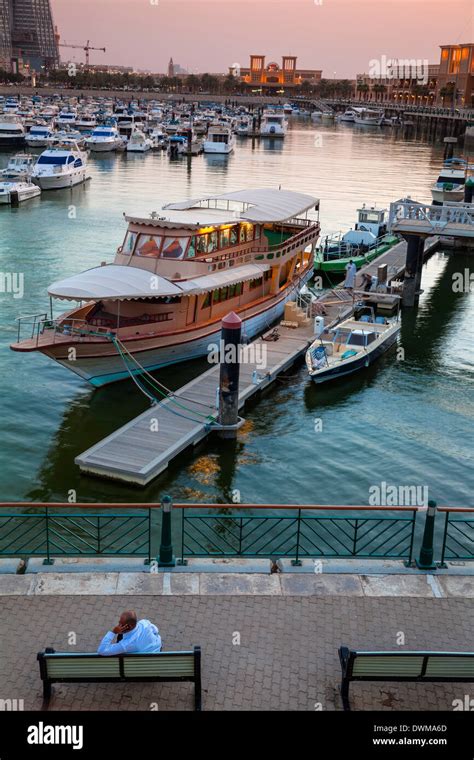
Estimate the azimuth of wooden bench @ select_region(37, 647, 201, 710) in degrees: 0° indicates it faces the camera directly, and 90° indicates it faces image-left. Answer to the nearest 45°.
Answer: approximately 180°

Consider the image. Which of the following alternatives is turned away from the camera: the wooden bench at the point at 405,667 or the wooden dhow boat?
the wooden bench

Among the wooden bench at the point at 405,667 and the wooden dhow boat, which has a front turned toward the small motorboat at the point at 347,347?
the wooden bench

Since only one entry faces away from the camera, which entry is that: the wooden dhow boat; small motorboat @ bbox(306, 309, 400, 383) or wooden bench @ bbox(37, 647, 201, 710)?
the wooden bench

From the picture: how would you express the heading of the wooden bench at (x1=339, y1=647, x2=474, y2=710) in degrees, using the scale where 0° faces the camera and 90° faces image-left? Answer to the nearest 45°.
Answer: approximately 180°

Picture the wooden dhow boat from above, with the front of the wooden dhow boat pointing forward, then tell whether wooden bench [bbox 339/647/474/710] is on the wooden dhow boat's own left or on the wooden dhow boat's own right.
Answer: on the wooden dhow boat's own left

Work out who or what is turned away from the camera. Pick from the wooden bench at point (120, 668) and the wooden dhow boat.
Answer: the wooden bench

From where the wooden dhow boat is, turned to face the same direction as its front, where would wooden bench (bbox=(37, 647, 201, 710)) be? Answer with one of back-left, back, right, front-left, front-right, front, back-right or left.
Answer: front-left

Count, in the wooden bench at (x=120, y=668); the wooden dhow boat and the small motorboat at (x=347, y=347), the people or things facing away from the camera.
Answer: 1

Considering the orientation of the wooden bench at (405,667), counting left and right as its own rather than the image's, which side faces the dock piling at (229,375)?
front

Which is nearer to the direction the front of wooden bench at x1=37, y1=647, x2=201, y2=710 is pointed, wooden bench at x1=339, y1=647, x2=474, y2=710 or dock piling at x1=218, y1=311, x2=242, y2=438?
the dock piling

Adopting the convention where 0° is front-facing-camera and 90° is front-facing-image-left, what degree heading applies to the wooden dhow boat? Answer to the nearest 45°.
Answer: approximately 45°

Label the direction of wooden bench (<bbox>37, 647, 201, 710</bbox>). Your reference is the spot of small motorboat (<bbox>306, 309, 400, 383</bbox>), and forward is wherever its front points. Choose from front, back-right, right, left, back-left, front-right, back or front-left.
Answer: front-left

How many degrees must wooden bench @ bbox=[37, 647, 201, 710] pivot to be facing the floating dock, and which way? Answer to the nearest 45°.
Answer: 0° — it already faces it

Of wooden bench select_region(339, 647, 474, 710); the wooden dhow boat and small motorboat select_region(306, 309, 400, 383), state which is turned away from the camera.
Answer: the wooden bench
